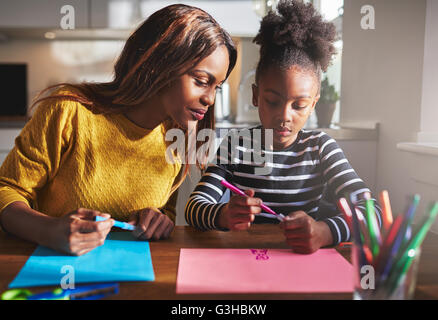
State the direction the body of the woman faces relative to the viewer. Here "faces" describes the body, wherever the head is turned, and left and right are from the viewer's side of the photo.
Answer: facing the viewer and to the right of the viewer

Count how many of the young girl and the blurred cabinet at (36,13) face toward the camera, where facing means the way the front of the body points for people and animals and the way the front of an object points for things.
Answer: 2

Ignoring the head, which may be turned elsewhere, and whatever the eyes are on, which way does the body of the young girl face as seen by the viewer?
toward the camera

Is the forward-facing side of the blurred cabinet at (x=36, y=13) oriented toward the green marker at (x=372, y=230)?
yes

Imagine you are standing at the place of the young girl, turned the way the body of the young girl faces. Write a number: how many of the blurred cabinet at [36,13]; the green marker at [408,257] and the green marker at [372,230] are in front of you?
2

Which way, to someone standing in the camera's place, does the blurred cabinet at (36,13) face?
facing the viewer

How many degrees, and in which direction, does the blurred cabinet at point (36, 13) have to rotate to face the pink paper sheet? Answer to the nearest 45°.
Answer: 0° — it already faces it

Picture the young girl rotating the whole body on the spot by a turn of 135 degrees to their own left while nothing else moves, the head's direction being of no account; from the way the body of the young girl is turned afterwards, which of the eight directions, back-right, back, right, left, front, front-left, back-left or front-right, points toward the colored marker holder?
back-right

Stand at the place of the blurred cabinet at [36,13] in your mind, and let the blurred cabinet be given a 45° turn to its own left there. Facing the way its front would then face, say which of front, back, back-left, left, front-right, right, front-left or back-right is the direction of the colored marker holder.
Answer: front-right
